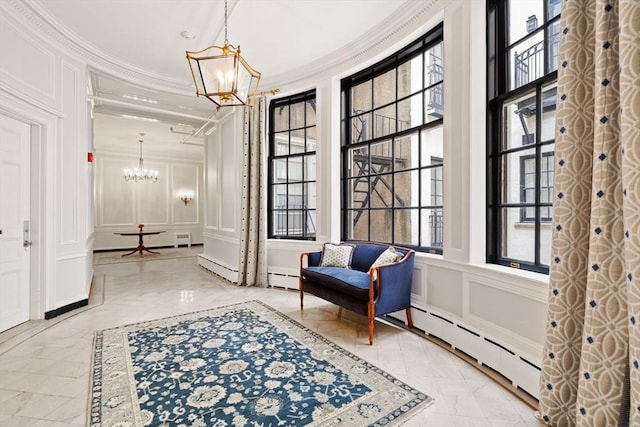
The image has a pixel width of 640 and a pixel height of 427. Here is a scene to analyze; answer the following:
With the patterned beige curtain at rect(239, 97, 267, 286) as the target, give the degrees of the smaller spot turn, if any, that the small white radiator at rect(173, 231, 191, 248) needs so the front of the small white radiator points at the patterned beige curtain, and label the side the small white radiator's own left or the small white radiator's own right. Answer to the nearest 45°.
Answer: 0° — it already faces it

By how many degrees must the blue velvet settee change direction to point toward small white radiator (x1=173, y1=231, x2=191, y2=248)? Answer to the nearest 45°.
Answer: approximately 90° to its right

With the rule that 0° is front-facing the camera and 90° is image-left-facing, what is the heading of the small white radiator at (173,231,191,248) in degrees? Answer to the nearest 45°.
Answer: approximately 0°

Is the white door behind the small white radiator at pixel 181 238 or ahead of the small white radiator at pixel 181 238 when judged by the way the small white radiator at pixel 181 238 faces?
ahead

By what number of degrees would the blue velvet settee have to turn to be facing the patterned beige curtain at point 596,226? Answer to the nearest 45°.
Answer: approximately 90° to its left

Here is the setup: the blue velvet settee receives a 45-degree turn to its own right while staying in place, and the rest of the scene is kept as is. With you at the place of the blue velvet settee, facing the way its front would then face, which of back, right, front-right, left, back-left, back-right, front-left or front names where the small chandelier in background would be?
front-right

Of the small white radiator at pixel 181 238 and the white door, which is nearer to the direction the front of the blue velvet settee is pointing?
the white door

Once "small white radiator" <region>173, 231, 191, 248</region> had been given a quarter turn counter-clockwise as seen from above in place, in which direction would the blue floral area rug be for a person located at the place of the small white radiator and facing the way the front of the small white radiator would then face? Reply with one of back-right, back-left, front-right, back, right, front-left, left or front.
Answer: right

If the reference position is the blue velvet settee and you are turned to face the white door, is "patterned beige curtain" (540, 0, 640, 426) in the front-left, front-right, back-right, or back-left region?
back-left

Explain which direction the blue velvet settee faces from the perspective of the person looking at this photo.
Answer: facing the viewer and to the left of the viewer

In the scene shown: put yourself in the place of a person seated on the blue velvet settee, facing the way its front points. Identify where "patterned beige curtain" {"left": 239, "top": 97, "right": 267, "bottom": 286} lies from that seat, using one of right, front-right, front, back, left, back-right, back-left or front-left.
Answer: right

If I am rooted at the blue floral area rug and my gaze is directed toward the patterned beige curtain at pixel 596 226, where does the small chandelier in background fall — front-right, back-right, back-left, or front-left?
back-left

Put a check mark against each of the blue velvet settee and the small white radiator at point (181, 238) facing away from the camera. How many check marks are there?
0
